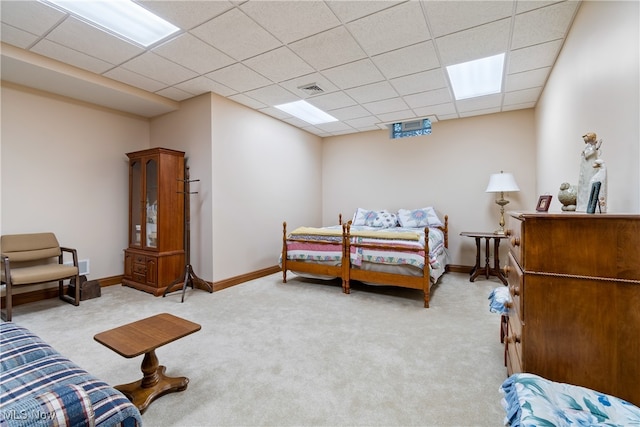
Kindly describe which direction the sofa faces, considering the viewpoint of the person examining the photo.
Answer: facing away from the viewer and to the right of the viewer

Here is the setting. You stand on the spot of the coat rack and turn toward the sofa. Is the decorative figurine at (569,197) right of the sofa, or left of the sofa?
left

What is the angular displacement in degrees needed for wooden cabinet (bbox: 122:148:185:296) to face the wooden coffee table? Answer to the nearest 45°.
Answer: approximately 45° to its left

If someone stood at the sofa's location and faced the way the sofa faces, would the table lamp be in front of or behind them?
in front

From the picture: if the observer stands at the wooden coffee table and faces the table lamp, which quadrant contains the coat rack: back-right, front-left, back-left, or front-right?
front-left

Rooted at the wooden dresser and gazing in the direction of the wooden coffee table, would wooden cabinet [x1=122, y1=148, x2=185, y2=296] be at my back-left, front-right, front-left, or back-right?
front-right

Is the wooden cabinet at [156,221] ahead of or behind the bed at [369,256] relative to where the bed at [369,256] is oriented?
ahead

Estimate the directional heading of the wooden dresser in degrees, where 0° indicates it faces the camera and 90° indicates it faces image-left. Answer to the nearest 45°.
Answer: approximately 90°

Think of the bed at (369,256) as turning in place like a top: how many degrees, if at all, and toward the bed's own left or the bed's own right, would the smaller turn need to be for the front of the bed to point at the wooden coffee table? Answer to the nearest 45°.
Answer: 0° — it already faces it

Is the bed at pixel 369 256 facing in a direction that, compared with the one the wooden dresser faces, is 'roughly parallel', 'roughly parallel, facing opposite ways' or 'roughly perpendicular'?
roughly perpendicular

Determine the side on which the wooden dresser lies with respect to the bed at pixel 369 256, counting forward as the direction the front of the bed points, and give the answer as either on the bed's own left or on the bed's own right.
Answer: on the bed's own left

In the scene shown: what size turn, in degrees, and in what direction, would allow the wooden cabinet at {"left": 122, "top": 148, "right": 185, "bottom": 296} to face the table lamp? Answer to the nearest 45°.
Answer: approximately 90° to its left

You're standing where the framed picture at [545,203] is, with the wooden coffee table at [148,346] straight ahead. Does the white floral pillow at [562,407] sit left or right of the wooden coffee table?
left
